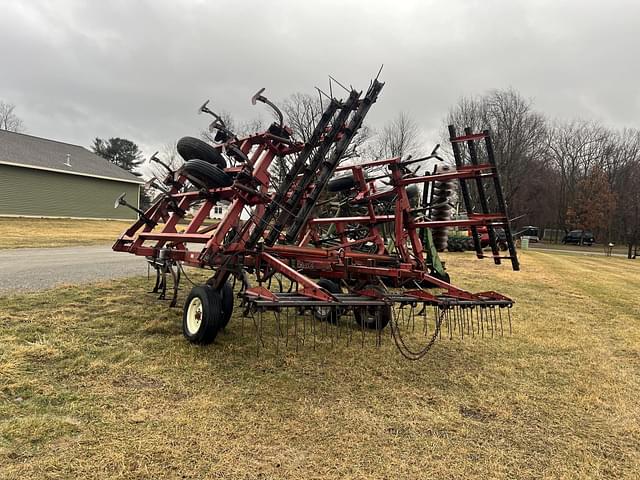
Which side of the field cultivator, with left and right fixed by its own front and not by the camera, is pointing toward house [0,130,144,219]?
front

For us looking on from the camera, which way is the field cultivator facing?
facing away from the viewer and to the left of the viewer
